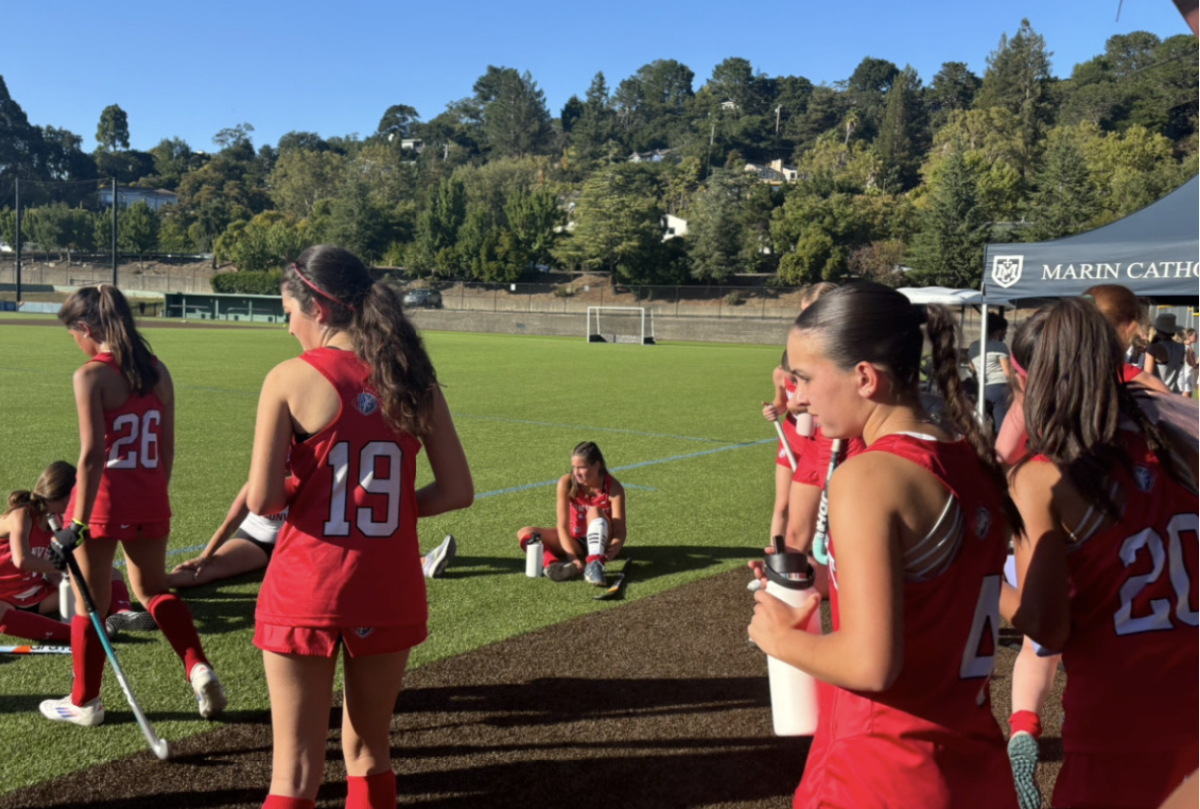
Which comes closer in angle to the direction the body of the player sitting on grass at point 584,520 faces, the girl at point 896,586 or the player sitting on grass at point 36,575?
the girl

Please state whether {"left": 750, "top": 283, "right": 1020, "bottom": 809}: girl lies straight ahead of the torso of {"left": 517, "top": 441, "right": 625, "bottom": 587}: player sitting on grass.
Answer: yes

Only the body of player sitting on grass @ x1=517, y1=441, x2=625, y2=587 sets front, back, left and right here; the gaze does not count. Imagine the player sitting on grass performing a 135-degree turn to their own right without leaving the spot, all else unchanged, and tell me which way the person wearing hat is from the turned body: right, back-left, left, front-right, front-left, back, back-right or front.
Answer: right

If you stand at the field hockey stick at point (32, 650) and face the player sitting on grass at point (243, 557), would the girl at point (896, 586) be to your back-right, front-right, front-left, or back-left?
back-right

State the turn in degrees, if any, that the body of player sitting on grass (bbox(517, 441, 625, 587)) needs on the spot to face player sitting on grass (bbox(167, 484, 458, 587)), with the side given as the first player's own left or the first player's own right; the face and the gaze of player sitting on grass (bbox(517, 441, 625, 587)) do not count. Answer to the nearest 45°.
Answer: approximately 90° to the first player's own right

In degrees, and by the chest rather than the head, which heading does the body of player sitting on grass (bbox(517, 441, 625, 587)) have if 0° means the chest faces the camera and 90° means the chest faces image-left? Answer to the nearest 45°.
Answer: approximately 0°

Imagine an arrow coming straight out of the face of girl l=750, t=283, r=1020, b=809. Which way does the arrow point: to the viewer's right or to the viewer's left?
to the viewer's left
